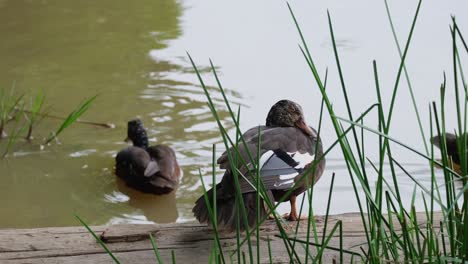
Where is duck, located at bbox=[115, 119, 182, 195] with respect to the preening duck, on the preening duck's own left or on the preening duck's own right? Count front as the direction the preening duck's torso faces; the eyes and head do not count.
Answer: on the preening duck's own left

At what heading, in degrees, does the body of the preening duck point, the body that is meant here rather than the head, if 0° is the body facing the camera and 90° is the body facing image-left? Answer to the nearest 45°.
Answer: approximately 225°

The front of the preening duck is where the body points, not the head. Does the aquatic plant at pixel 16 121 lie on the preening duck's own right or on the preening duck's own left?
on the preening duck's own left
